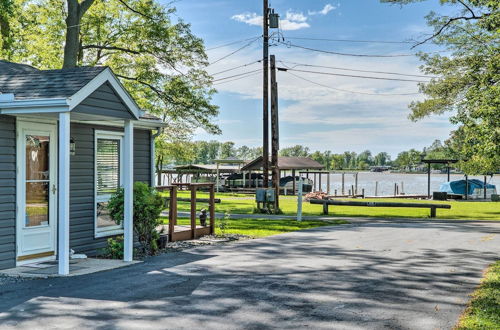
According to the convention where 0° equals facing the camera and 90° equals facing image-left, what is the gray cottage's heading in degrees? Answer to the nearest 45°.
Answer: approximately 315°

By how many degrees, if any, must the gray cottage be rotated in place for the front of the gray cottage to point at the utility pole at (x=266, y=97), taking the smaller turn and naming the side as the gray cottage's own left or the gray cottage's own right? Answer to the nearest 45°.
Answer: approximately 90° to the gray cottage's own left

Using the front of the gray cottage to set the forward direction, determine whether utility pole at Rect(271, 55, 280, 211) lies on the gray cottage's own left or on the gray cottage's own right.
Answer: on the gray cottage's own left

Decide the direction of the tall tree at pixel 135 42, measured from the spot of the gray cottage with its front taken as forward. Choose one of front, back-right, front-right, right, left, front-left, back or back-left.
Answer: back-left

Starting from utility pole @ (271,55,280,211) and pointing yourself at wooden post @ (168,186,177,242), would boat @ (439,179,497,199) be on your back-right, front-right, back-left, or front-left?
back-left
